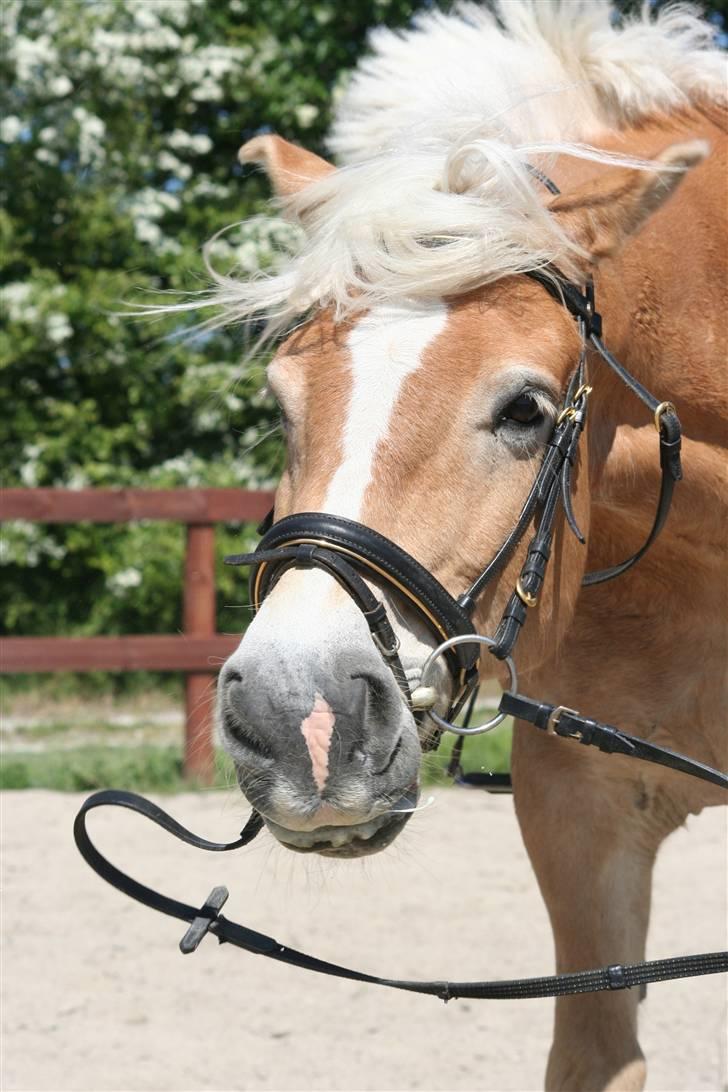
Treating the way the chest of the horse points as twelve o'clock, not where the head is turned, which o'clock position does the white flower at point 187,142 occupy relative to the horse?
The white flower is roughly at 4 o'clock from the horse.

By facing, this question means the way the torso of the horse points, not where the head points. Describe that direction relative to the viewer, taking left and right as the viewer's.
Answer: facing the viewer and to the left of the viewer

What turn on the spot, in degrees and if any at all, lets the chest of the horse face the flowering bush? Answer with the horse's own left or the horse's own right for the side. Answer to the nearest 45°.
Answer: approximately 135° to the horse's own right

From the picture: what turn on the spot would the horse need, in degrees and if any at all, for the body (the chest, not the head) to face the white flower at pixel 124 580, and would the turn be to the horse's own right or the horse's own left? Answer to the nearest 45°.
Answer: approximately 135° to the horse's own right
